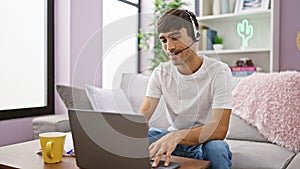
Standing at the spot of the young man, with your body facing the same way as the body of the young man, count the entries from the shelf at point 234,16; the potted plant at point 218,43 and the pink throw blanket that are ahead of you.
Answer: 0

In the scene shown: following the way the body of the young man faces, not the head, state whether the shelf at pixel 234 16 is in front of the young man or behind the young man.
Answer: behind

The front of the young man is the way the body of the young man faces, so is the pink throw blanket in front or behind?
behind

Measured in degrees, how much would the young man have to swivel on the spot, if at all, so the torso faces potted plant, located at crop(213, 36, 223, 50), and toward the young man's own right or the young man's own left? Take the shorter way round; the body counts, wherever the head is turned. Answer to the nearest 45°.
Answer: approximately 135° to the young man's own right

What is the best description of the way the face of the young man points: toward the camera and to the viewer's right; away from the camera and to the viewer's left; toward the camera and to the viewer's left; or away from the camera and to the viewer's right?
toward the camera and to the viewer's left

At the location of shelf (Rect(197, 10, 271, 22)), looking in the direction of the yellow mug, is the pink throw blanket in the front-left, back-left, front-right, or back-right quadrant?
front-left
